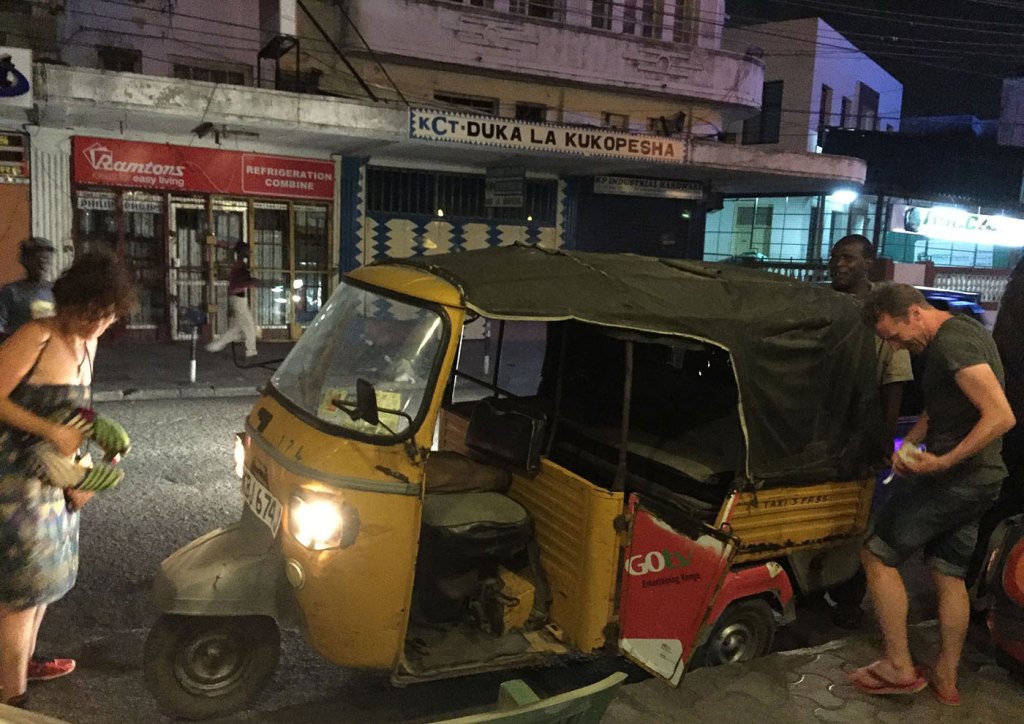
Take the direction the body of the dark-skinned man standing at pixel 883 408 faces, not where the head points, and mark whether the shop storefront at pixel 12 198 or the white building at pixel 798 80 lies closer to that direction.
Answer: the shop storefront

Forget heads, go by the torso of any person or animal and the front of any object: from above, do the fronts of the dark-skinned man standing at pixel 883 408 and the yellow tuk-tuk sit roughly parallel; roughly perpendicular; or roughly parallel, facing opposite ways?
roughly parallel

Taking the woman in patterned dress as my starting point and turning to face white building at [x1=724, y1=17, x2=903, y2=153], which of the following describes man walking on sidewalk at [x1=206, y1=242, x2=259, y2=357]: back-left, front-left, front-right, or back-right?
front-left

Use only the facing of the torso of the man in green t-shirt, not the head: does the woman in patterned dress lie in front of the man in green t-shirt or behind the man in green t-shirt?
in front

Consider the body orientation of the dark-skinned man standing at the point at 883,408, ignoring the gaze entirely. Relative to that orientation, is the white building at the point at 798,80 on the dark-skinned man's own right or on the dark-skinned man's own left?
on the dark-skinned man's own right

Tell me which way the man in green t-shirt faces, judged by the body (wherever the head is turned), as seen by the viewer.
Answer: to the viewer's left

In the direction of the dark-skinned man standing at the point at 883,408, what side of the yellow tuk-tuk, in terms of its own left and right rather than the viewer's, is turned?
back

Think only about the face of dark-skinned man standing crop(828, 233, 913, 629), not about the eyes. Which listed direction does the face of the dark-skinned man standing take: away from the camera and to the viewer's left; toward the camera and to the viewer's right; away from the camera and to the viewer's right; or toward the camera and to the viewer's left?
toward the camera and to the viewer's left

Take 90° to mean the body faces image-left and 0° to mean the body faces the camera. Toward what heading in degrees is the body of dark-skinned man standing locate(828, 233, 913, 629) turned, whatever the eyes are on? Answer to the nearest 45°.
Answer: approximately 45°
